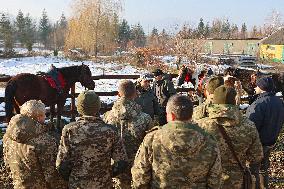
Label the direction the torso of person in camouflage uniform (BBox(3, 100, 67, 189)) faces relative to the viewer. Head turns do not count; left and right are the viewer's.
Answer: facing away from the viewer and to the right of the viewer

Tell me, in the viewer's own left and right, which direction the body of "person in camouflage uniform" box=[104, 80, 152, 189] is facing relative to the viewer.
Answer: facing away from the viewer

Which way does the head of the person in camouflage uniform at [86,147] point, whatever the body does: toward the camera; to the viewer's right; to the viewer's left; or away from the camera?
away from the camera

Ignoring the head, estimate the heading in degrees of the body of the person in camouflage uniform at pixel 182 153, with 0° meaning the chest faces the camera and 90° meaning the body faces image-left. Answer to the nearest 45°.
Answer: approximately 180°

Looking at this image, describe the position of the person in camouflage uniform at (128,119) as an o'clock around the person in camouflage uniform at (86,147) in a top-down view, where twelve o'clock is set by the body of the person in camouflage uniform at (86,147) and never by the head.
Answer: the person in camouflage uniform at (128,119) is roughly at 1 o'clock from the person in camouflage uniform at (86,147).

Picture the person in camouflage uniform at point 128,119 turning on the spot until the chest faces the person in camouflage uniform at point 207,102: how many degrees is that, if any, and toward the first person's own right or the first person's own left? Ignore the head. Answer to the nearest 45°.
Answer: approximately 90° to the first person's own right

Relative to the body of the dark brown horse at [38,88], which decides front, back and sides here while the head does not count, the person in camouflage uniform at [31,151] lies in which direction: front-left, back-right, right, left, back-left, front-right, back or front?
right

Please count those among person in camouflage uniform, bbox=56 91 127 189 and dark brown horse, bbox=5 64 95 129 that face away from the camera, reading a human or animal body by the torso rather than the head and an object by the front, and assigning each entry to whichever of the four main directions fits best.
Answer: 1

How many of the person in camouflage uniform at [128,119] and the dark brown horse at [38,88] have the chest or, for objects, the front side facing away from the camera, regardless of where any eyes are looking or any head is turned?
1

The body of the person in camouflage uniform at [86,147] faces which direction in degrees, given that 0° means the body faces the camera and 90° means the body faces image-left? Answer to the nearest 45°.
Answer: approximately 180°

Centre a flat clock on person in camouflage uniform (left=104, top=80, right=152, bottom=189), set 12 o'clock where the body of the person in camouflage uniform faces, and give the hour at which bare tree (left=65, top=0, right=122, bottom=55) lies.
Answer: The bare tree is roughly at 12 o'clock from the person in camouflage uniform.

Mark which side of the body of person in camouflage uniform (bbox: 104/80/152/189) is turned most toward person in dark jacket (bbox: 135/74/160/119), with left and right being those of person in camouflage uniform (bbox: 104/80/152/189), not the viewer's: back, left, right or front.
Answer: front

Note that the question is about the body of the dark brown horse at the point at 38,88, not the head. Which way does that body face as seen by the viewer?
to the viewer's right

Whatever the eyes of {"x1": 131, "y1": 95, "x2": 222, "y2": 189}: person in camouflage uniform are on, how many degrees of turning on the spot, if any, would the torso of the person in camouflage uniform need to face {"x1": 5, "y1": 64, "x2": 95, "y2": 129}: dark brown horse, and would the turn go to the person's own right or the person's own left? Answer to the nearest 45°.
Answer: approximately 45° to the person's own left
